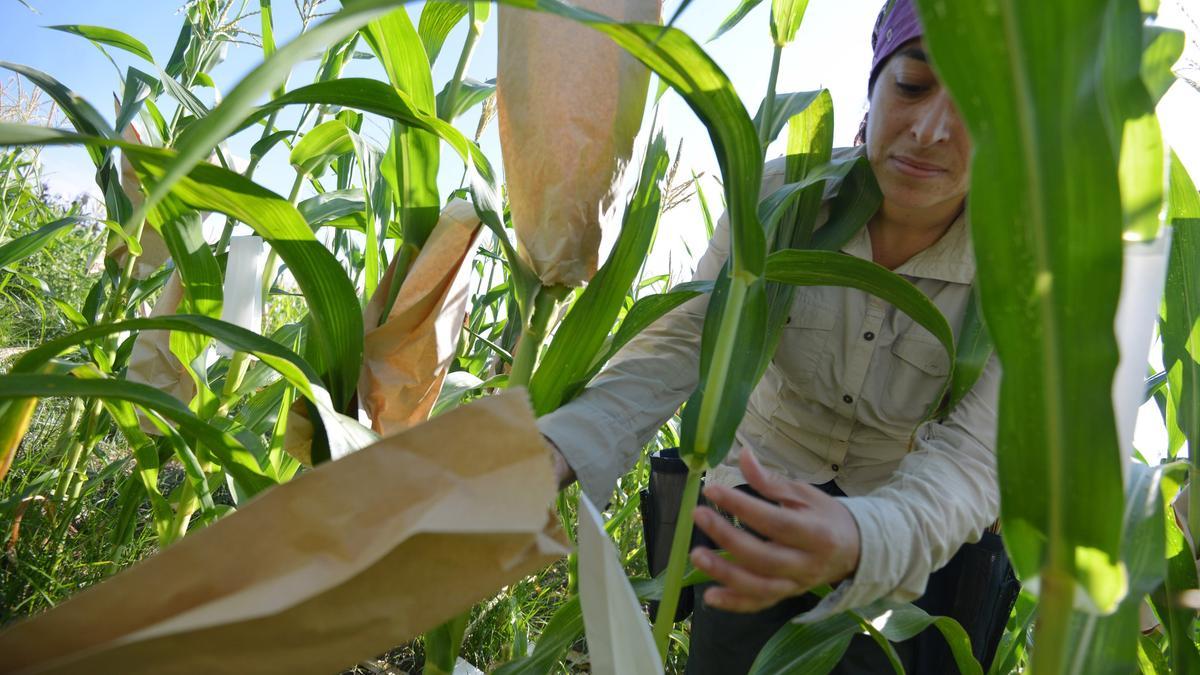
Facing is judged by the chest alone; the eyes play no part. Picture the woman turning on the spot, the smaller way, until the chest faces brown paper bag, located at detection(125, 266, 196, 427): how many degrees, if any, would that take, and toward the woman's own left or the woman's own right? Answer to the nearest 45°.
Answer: approximately 90° to the woman's own right

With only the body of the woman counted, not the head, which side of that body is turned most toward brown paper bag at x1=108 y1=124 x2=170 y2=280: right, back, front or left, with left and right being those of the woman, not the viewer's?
right

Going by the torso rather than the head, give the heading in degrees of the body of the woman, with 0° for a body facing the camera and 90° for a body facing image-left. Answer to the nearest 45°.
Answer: approximately 0°
